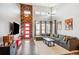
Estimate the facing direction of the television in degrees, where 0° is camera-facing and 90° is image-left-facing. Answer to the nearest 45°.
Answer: approximately 315°

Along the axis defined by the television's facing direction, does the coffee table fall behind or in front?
in front

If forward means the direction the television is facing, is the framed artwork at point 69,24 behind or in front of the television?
in front
